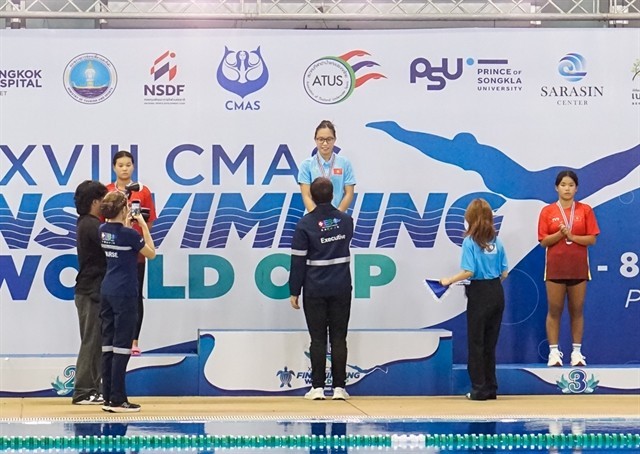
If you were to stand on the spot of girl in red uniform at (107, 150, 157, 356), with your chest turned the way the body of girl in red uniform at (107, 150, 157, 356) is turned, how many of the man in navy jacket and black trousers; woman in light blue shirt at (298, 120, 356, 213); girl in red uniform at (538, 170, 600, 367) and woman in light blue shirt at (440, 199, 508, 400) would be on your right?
0

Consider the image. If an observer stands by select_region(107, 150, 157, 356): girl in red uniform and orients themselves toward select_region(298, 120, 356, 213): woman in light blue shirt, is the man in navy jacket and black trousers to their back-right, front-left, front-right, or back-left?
front-right

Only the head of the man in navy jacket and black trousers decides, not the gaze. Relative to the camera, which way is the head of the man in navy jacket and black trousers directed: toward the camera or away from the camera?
away from the camera

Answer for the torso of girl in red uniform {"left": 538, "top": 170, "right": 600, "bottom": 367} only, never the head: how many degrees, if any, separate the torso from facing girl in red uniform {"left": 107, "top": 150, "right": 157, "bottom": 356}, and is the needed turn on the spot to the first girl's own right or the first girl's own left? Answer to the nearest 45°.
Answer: approximately 90° to the first girl's own right

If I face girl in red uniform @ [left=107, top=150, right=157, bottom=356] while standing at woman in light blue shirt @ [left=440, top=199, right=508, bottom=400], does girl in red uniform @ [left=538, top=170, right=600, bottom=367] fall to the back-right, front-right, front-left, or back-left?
back-right

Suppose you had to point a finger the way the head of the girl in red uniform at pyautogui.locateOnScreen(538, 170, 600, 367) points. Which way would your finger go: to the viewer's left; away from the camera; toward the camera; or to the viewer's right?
toward the camera

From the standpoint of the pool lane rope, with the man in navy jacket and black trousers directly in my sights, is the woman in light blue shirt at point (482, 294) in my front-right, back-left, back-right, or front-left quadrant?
front-right

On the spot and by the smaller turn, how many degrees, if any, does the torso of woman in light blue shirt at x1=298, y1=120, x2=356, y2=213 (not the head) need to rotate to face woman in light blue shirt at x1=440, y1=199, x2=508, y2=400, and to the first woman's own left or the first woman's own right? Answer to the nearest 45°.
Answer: approximately 90° to the first woman's own left

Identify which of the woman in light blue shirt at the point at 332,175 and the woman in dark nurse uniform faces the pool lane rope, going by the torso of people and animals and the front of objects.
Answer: the woman in light blue shirt

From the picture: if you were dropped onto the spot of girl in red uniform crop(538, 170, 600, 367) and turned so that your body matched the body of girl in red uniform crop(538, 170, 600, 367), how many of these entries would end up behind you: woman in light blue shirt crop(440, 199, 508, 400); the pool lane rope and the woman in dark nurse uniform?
0

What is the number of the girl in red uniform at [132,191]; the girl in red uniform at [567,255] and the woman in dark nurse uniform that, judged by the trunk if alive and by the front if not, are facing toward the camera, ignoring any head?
2

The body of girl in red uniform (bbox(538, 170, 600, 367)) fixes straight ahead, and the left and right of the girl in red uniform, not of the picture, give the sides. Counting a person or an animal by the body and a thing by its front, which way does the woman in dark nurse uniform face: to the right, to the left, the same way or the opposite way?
the opposite way

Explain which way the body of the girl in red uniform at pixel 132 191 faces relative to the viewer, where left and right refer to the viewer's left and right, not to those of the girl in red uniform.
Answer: facing the viewer

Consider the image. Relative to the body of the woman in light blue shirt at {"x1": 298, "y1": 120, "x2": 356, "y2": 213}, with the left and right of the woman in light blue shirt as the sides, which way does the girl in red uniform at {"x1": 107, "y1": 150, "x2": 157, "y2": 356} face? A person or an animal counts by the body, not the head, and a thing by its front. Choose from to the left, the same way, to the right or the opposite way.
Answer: the same way

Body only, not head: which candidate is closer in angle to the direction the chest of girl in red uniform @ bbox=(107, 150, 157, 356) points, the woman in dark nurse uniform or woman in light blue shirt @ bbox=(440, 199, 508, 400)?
the woman in dark nurse uniform

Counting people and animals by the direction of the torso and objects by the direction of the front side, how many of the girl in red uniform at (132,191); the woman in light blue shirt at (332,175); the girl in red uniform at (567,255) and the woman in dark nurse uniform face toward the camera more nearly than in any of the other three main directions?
3

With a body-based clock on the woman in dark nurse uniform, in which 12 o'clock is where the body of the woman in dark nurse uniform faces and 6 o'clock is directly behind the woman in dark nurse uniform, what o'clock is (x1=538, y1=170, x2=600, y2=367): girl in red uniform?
The girl in red uniform is roughly at 1 o'clock from the woman in dark nurse uniform.

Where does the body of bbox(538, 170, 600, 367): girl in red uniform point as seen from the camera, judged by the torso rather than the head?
toward the camera
